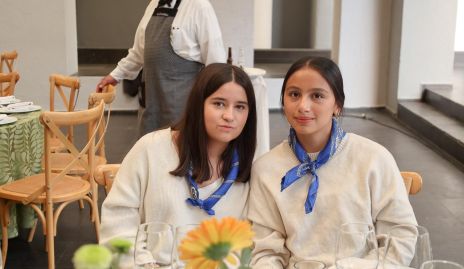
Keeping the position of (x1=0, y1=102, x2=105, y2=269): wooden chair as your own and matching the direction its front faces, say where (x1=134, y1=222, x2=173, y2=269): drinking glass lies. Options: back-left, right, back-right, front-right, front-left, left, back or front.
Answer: back-left

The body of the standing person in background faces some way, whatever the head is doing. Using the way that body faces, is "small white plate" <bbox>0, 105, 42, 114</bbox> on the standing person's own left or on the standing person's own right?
on the standing person's own right

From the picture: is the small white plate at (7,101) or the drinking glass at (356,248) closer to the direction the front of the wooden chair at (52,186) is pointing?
the small white plate

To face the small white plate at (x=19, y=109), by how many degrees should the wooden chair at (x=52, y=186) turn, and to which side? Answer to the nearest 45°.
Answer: approximately 45° to its right

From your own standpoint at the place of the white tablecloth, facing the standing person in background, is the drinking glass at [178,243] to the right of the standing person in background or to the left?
left

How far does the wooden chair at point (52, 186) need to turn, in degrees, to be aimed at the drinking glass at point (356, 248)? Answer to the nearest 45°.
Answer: approximately 135° to its left

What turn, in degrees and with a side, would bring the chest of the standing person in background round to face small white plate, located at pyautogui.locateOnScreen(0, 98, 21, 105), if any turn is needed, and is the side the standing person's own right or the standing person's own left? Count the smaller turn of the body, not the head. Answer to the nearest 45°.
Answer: approximately 90° to the standing person's own right

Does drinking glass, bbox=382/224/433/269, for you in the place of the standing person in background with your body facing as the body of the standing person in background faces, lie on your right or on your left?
on your left

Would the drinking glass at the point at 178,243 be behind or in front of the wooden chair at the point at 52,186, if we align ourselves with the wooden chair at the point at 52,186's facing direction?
behind

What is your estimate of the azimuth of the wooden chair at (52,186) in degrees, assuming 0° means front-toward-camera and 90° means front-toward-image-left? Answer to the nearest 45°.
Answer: approximately 135°

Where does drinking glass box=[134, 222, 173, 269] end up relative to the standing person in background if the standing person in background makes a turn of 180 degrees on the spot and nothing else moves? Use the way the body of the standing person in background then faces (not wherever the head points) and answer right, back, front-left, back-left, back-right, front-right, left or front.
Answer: back-right

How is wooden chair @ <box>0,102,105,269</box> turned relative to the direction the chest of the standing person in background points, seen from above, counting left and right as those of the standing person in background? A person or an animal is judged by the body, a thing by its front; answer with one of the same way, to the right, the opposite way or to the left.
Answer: to the right

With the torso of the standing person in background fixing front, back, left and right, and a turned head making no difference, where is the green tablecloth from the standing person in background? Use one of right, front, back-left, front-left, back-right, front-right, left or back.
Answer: front-right

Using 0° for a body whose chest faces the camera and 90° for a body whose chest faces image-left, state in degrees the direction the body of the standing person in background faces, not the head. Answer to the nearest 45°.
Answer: approximately 45°

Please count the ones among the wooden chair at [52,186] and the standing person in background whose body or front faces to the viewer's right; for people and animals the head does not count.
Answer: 0

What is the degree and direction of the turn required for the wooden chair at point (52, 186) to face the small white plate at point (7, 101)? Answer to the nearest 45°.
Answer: approximately 45° to its right

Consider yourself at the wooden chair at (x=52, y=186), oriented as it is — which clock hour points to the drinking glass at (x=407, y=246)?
The drinking glass is roughly at 7 o'clock from the wooden chair.
